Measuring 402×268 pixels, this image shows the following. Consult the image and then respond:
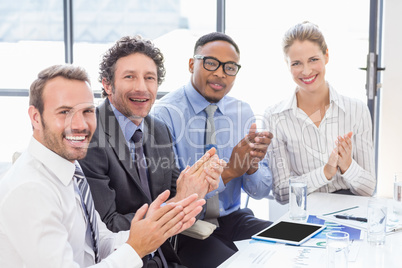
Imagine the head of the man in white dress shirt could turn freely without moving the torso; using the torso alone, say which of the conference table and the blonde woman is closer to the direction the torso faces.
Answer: the conference table

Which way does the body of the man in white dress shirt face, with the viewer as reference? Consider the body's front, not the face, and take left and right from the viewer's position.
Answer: facing the viewer and to the right of the viewer

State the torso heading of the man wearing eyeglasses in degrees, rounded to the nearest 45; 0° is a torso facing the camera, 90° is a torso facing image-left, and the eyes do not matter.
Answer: approximately 315°

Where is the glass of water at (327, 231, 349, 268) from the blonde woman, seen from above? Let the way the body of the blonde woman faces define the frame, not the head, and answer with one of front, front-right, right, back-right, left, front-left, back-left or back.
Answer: front

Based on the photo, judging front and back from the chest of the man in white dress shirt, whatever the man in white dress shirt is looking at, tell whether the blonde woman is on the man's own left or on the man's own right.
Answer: on the man's own left

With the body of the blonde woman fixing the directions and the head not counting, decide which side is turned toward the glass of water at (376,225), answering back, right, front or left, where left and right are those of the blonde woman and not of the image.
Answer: front

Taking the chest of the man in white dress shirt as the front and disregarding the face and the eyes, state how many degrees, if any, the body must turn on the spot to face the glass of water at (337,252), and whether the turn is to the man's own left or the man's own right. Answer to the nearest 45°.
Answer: approximately 45° to the man's own left

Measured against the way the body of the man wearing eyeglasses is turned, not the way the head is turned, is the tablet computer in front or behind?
in front

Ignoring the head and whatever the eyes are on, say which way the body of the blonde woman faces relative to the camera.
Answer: toward the camera

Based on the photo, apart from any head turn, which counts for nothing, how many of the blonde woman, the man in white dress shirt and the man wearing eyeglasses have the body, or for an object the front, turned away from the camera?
0

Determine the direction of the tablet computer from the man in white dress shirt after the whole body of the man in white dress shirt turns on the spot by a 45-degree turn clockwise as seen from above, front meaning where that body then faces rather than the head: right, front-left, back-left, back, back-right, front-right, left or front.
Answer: left

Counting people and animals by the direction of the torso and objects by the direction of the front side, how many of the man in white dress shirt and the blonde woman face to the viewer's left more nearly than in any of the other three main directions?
0

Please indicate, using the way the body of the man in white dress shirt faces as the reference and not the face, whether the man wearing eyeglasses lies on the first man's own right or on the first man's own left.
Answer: on the first man's own left

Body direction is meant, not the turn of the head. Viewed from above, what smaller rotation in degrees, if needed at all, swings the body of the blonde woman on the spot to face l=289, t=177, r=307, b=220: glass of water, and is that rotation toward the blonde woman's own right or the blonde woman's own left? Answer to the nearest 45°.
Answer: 0° — they already face it

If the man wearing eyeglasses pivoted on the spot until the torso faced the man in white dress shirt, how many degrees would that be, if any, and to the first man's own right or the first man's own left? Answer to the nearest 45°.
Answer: approximately 90° to the first man's own right
